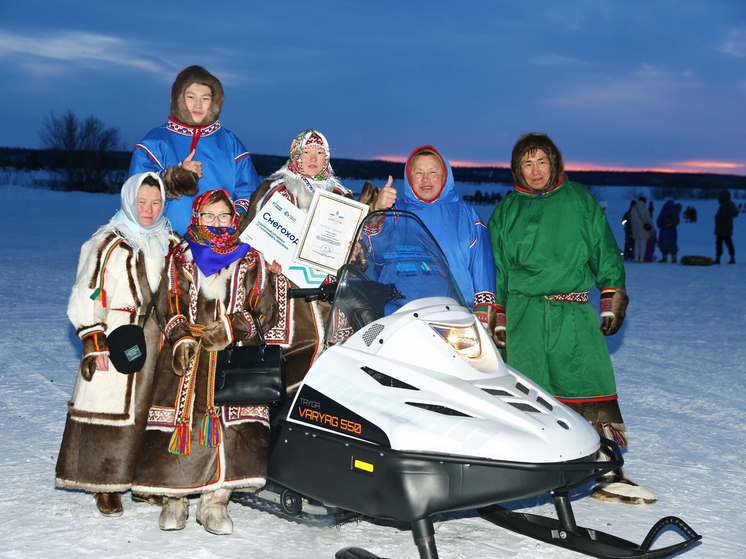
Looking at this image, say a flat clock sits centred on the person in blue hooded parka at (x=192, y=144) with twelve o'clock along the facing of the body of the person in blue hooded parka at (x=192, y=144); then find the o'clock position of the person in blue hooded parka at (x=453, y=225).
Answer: the person in blue hooded parka at (x=453, y=225) is roughly at 10 o'clock from the person in blue hooded parka at (x=192, y=144).

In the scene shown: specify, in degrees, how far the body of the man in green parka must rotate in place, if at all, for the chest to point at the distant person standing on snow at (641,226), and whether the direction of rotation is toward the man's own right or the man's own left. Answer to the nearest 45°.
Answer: approximately 180°

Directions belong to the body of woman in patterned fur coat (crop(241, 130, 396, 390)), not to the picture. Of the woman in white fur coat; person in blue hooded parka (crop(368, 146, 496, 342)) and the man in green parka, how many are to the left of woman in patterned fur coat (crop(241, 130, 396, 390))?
2

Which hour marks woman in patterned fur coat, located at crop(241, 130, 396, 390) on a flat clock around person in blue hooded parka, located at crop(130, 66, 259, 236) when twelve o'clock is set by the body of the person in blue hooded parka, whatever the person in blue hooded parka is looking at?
The woman in patterned fur coat is roughly at 10 o'clock from the person in blue hooded parka.

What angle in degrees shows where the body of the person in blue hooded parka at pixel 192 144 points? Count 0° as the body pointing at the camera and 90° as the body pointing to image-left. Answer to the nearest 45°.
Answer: approximately 0°

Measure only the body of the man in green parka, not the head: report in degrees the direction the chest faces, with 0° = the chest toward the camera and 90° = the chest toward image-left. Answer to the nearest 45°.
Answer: approximately 0°

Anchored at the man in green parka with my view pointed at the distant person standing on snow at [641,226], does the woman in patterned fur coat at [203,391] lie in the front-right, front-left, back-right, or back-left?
back-left

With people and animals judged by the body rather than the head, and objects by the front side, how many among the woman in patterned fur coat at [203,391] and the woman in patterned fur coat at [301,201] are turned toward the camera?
2

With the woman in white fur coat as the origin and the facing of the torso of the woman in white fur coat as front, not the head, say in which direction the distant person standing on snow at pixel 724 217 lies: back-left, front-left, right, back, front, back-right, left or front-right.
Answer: left
